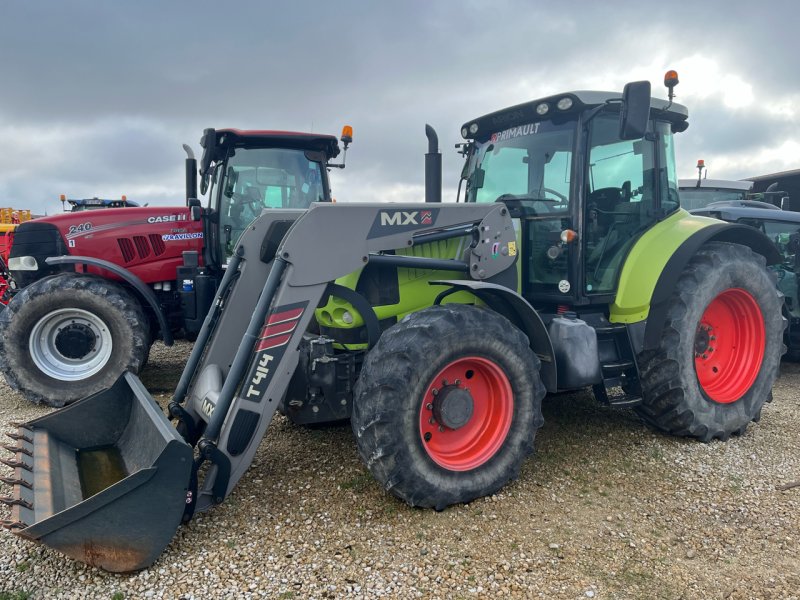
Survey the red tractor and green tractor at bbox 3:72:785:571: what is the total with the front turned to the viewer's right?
0

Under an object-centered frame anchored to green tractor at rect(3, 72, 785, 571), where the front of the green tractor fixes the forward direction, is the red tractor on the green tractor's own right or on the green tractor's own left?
on the green tractor's own right

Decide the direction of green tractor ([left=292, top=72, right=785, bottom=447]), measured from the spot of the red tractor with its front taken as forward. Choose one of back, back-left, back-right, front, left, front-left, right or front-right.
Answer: back-left

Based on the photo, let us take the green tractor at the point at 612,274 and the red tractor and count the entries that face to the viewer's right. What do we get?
0

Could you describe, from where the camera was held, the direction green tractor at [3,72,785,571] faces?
facing the viewer and to the left of the viewer

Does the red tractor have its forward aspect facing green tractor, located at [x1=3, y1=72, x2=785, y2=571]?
no

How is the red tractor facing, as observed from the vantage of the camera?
facing to the left of the viewer

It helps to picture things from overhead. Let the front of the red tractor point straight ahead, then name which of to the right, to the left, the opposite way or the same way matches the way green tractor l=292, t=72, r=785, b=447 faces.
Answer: the same way
